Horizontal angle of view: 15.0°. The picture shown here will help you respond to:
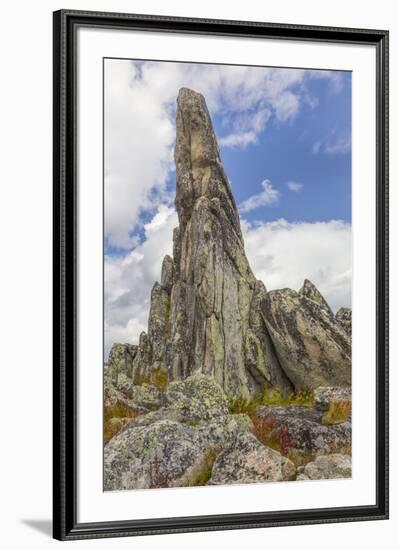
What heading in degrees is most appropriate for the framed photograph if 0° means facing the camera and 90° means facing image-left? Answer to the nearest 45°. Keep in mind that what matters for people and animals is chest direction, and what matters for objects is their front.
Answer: approximately 315°
